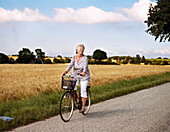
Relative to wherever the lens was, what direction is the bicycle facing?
facing the viewer and to the left of the viewer

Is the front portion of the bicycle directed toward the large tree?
no
